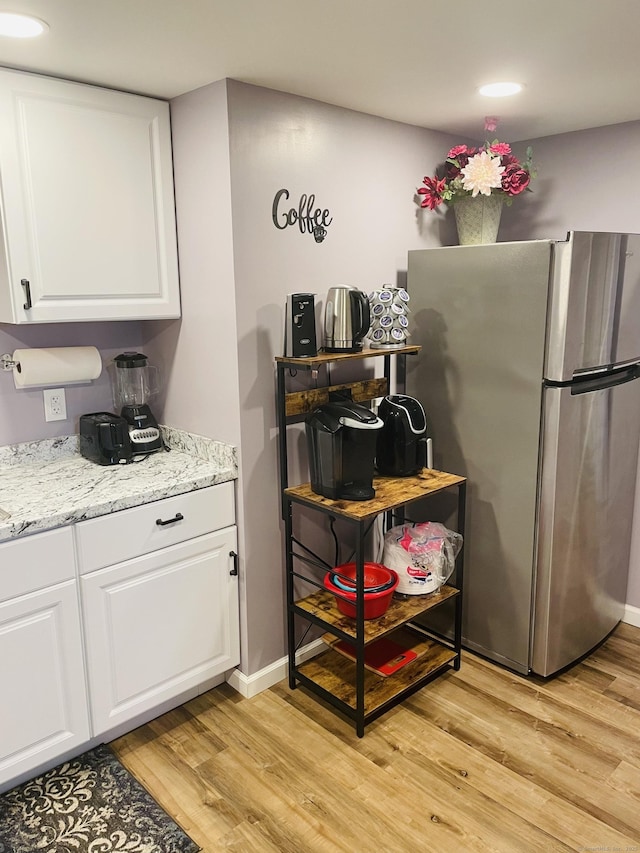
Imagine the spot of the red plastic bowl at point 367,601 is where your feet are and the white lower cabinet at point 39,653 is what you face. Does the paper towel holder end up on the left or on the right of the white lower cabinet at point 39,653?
right

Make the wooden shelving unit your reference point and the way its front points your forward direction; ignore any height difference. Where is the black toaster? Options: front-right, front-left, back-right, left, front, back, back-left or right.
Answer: back-right

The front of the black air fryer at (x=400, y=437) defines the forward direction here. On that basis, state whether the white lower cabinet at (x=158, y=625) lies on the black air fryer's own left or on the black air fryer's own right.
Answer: on the black air fryer's own right

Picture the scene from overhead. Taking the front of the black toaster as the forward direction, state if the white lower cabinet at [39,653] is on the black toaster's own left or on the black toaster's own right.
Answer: on the black toaster's own right

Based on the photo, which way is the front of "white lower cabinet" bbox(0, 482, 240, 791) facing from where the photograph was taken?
facing the viewer and to the right of the viewer

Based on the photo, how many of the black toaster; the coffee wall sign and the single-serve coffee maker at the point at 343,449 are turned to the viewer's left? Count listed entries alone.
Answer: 0

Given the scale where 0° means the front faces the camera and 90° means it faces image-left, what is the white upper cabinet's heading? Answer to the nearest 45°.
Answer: approximately 315°
